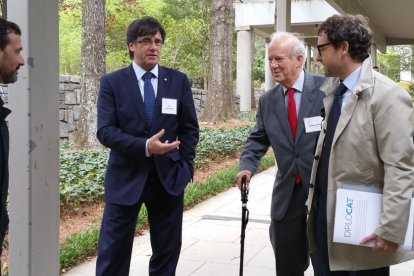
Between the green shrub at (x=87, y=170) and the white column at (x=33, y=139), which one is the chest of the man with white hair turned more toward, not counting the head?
the white column

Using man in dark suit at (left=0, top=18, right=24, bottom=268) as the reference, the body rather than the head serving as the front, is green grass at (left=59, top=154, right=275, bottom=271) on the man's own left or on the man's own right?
on the man's own left

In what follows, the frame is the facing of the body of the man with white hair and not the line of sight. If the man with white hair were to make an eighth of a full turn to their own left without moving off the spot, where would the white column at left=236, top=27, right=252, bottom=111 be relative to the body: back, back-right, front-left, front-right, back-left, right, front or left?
back

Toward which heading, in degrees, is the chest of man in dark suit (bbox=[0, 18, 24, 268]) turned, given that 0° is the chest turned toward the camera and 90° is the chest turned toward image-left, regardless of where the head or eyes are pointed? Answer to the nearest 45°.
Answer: approximately 270°

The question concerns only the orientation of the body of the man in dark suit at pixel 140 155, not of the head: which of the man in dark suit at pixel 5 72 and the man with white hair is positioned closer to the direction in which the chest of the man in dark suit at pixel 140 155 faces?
the man in dark suit

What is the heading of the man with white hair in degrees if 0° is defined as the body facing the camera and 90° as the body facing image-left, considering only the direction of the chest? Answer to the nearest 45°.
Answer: approximately 45°

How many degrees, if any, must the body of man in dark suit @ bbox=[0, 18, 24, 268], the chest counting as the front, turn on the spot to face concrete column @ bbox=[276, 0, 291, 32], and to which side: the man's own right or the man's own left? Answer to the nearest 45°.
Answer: approximately 45° to the man's own left

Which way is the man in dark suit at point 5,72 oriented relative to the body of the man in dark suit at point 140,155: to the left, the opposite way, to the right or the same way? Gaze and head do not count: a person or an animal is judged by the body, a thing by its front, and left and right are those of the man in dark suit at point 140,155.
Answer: to the left

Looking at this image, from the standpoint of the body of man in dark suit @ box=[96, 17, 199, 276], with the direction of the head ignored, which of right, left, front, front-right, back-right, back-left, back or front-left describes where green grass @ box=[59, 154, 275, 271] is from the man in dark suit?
back

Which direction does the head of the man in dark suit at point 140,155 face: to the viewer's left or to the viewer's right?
to the viewer's right

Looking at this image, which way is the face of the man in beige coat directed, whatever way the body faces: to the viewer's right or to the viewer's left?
to the viewer's left
